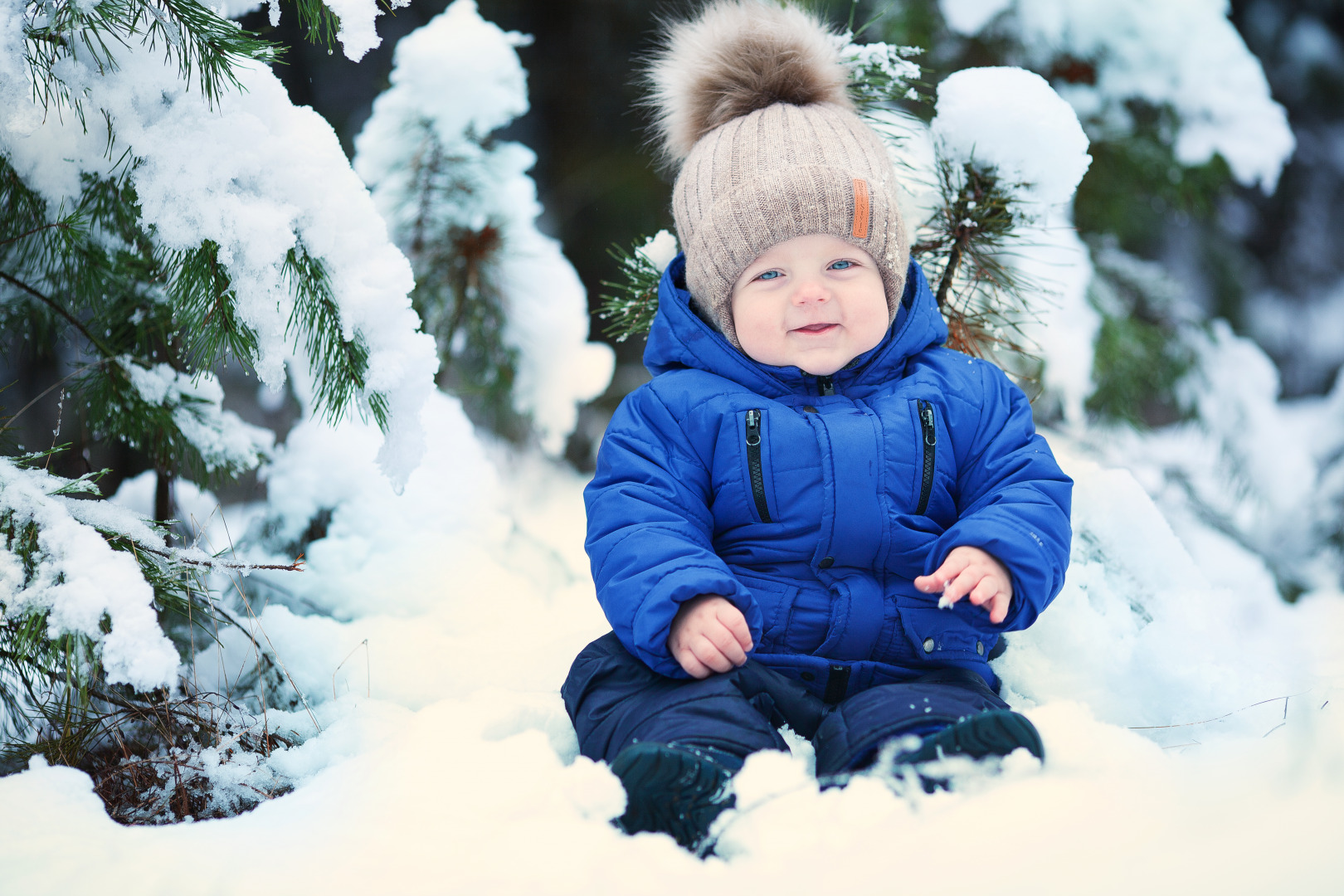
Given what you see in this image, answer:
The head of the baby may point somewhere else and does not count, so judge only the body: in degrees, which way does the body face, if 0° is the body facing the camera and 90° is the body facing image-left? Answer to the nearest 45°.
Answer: approximately 0°

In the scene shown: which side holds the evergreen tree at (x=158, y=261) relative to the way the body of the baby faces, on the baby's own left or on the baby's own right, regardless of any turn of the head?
on the baby's own right
